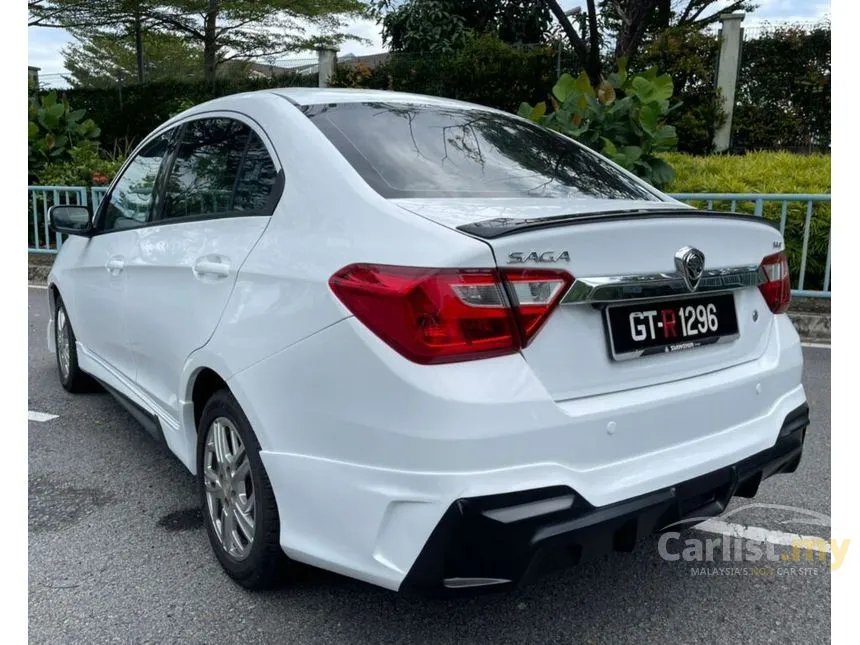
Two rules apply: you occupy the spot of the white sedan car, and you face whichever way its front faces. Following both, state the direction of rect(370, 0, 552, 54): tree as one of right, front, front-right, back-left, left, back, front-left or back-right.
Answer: front-right

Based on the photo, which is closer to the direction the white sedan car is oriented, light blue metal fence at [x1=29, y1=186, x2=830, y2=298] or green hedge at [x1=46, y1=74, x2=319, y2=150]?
the green hedge

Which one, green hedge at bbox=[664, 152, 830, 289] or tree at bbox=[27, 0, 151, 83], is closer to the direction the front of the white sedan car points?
the tree

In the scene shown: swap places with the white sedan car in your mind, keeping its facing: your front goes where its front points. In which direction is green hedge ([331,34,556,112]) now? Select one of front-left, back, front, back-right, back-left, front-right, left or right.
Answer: front-right

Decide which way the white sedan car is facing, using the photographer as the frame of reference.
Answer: facing away from the viewer and to the left of the viewer

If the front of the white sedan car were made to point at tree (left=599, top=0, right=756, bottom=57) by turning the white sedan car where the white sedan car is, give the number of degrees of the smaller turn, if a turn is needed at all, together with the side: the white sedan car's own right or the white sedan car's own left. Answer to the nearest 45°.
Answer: approximately 45° to the white sedan car's own right

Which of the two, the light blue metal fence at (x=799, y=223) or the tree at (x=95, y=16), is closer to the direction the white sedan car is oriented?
the tree

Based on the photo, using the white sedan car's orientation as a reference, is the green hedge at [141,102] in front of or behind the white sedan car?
in front
